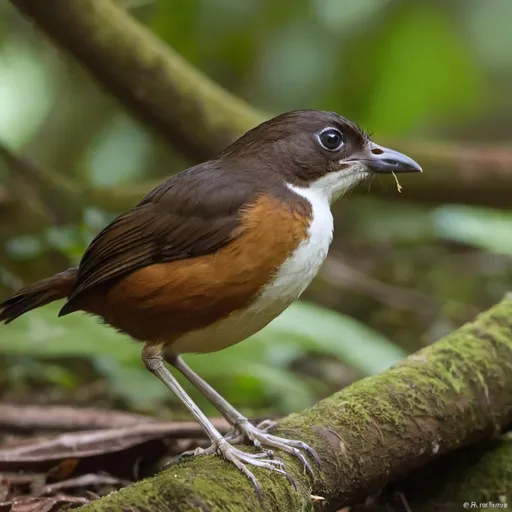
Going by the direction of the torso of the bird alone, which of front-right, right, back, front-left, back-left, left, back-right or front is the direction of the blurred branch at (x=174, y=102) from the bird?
left

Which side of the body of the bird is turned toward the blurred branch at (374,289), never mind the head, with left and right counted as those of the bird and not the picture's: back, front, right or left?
left

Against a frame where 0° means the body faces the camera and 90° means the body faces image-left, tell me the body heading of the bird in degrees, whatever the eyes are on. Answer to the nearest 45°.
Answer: approximately 270°
